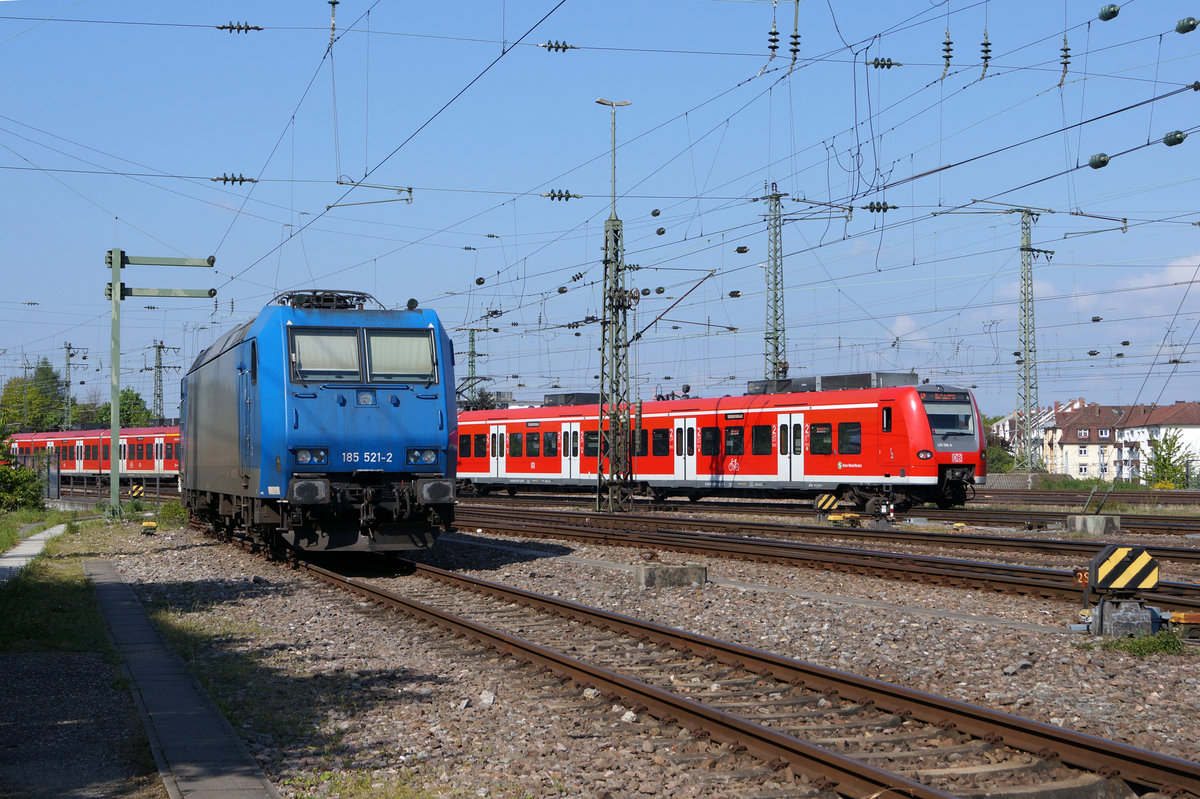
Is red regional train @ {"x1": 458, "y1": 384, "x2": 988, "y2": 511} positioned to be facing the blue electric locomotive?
no

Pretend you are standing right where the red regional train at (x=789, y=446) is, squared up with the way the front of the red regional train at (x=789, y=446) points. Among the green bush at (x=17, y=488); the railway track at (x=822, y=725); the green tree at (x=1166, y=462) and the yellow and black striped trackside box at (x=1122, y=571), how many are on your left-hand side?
1

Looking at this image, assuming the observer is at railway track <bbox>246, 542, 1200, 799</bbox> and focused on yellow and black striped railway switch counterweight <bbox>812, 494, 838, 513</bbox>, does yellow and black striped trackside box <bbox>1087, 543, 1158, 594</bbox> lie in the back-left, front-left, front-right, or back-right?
front-right

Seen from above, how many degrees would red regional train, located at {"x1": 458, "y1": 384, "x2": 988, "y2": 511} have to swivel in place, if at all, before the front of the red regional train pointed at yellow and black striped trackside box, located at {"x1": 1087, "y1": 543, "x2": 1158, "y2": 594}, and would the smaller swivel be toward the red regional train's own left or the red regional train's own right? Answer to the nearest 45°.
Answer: approximately 45° to the red regional train's own right

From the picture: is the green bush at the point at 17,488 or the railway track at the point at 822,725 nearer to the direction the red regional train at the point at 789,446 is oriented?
the railway track

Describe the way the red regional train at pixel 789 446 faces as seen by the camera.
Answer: facing the viewer and to the right of the viewer

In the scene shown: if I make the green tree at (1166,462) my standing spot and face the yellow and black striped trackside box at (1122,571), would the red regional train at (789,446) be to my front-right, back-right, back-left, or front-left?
front-right

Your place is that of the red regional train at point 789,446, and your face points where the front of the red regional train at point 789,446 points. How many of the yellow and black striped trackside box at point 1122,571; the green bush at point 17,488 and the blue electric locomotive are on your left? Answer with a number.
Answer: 0

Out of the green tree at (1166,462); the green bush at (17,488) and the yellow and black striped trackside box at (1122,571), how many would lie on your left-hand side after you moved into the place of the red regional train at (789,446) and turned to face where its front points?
1

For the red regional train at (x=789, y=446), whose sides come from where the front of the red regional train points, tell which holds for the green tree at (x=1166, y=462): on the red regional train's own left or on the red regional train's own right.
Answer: on the red regional train's own left

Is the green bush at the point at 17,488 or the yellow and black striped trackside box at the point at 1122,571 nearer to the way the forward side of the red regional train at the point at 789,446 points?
the yellow and black striped trackside box

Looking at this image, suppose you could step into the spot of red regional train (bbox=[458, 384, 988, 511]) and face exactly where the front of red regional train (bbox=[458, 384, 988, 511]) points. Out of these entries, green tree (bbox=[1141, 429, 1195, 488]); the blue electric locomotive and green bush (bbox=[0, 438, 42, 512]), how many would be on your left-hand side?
1

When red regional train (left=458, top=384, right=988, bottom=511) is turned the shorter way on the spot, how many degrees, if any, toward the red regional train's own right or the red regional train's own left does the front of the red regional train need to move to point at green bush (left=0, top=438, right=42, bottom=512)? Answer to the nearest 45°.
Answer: approximately 135° to the red regional train's own right

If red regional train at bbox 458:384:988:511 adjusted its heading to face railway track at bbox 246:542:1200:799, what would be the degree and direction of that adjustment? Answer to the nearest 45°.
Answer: approximately 45° to its right
